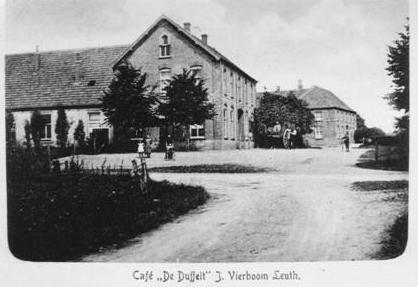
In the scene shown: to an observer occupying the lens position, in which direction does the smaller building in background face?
facing the viewer and to the right of the viewer

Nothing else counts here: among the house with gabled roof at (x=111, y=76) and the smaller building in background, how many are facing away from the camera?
0
